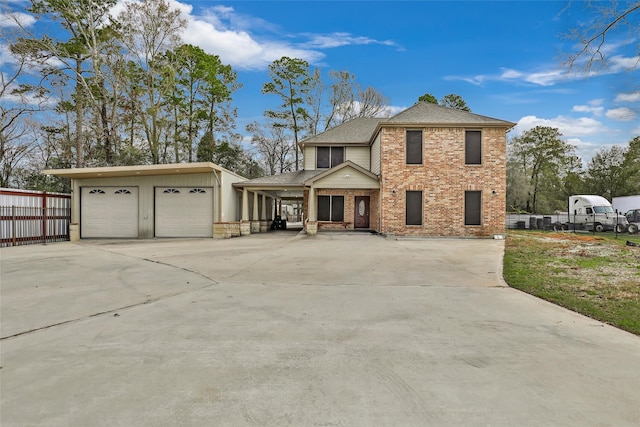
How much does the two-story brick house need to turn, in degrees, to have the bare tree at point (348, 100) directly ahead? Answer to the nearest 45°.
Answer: approximately 180°

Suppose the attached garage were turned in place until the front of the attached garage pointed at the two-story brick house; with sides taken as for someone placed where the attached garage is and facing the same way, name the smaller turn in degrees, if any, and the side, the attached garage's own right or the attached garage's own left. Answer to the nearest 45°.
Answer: approximately 45° to the attached garage's own left

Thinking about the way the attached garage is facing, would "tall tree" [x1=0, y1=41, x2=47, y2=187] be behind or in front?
behind

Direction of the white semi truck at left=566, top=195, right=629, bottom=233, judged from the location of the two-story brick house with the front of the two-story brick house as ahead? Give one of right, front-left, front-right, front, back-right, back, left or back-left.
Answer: back-left

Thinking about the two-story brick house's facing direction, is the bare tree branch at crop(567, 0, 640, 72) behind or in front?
in front

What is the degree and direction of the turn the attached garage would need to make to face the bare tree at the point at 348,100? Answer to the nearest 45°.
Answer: approximately 135° to its left

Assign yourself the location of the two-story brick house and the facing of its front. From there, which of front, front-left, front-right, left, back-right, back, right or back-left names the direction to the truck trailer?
back-left

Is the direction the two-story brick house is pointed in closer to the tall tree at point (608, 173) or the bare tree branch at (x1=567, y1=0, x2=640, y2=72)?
the bare tree branch

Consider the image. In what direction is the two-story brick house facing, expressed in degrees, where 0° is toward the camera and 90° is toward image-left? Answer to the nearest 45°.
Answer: approximately 0°

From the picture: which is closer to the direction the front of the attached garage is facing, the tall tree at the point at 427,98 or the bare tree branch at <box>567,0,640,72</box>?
the bare tree branch

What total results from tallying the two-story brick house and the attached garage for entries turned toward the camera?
2

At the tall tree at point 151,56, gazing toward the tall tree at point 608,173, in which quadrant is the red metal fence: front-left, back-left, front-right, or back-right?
back-right

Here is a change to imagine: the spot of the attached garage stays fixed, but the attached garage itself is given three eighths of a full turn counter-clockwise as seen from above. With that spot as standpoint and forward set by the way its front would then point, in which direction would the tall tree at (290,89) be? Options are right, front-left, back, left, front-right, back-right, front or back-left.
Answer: front

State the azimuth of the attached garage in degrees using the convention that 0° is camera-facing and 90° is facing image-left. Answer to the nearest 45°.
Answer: approximately 0°

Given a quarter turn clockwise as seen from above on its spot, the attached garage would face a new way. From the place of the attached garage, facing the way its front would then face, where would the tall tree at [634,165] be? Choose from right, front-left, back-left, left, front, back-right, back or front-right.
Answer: back

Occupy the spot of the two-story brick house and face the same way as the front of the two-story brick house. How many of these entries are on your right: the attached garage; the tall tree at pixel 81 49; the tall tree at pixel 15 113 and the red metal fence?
4

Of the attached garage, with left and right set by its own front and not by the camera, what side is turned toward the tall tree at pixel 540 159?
left
